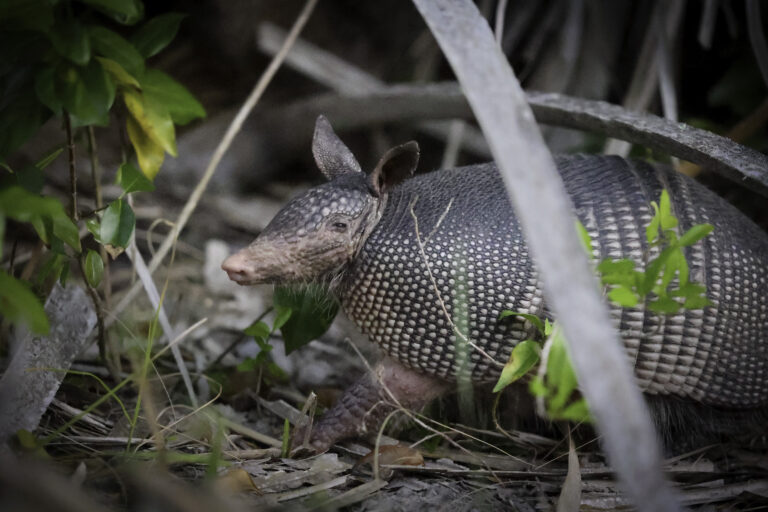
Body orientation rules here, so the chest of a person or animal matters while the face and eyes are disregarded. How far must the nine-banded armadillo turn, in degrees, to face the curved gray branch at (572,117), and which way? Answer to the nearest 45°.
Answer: approximately 90° to its right

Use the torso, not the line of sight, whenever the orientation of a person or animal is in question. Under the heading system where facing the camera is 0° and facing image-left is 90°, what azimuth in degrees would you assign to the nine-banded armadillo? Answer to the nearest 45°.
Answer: approximately 90°

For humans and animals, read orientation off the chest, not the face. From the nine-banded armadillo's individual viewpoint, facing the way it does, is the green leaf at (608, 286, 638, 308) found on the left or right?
on its left

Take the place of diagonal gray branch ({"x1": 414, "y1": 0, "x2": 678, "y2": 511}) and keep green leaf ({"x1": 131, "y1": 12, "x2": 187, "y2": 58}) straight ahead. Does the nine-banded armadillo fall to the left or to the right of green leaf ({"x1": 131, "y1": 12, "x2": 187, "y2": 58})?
right

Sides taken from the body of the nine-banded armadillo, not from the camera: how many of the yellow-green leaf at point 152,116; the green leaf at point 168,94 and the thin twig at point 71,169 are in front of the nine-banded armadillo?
3

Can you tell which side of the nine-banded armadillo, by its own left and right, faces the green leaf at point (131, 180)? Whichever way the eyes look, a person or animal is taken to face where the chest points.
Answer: front

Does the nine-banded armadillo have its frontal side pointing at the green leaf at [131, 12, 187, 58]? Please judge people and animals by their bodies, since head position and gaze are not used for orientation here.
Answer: yes

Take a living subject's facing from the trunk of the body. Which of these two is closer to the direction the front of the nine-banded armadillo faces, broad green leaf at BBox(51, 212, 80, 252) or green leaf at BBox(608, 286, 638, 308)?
the broad green leaf

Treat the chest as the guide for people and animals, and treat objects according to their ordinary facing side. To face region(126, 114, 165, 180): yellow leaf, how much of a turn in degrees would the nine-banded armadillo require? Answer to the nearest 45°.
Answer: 0° — it already faces it

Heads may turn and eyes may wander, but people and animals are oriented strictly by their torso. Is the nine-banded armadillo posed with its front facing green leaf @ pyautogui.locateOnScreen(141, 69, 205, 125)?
yes

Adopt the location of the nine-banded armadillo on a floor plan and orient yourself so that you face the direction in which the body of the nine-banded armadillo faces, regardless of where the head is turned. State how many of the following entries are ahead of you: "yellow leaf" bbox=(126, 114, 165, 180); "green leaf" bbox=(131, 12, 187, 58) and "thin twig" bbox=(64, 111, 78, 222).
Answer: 3
